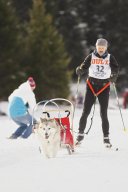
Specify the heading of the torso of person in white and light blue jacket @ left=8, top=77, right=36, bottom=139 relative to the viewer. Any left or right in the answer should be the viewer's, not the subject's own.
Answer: facing to the right of the viewer

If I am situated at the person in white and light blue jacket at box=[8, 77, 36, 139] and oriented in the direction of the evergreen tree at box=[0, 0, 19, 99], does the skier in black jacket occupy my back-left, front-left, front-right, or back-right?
back-right

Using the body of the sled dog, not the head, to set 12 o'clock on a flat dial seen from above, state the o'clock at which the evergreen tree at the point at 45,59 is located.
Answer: The evergreen tree is roughly at 6 o'clock from the sled dog.

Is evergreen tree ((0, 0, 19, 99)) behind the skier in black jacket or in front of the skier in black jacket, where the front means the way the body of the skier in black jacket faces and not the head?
behind

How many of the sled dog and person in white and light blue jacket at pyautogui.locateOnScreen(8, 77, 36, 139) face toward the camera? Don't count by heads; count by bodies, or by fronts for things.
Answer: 1

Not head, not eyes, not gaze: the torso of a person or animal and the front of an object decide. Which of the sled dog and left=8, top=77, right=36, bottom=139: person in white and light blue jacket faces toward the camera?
the sled dog

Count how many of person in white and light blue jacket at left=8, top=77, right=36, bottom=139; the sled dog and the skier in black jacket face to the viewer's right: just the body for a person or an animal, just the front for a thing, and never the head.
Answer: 1

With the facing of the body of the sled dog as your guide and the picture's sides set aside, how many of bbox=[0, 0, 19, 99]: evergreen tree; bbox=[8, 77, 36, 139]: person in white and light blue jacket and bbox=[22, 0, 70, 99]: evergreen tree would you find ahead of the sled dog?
0

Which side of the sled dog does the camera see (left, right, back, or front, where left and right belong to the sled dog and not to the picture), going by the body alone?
front

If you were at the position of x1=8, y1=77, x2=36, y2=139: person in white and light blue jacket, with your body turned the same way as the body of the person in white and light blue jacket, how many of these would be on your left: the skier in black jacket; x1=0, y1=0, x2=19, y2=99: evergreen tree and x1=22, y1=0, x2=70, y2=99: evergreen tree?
2

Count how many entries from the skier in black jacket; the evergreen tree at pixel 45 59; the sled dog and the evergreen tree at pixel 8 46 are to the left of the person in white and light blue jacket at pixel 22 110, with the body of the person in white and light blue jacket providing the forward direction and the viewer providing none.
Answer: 2

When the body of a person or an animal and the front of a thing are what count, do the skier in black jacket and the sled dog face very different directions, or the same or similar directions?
same or similar directions
